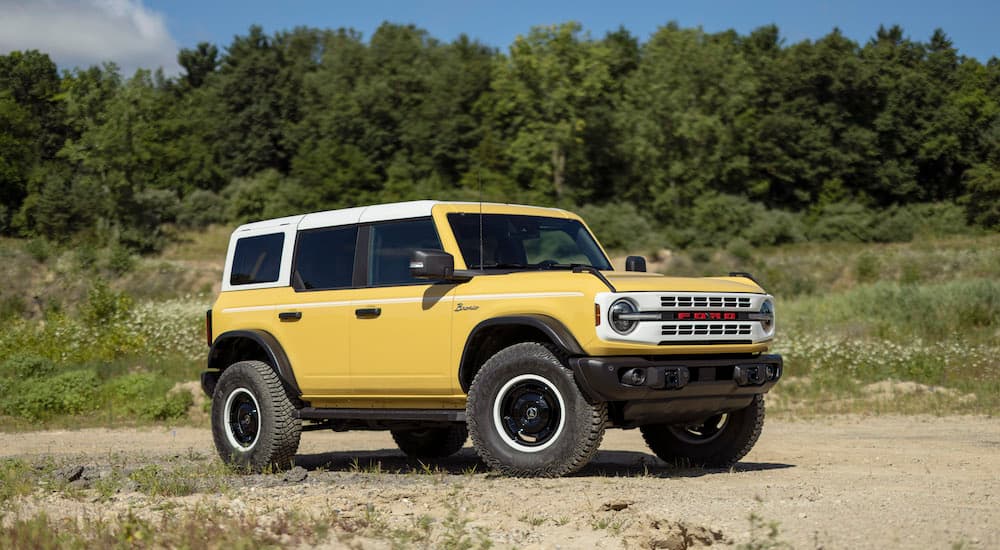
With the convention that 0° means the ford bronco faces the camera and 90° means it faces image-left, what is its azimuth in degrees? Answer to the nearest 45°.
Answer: approximately 315°

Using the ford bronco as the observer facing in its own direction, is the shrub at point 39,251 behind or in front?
behind

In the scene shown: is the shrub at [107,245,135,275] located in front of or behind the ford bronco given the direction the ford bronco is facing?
behind

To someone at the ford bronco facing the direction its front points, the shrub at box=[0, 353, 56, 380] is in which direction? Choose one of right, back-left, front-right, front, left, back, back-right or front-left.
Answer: back

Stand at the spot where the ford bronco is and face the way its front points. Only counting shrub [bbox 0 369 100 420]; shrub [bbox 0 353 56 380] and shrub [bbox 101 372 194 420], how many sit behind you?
3

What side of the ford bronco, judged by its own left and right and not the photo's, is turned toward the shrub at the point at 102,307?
back

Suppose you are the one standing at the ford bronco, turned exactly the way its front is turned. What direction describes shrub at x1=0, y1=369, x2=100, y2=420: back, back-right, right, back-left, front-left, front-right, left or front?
back

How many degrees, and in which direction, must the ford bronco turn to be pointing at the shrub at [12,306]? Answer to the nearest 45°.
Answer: approximately 180°
